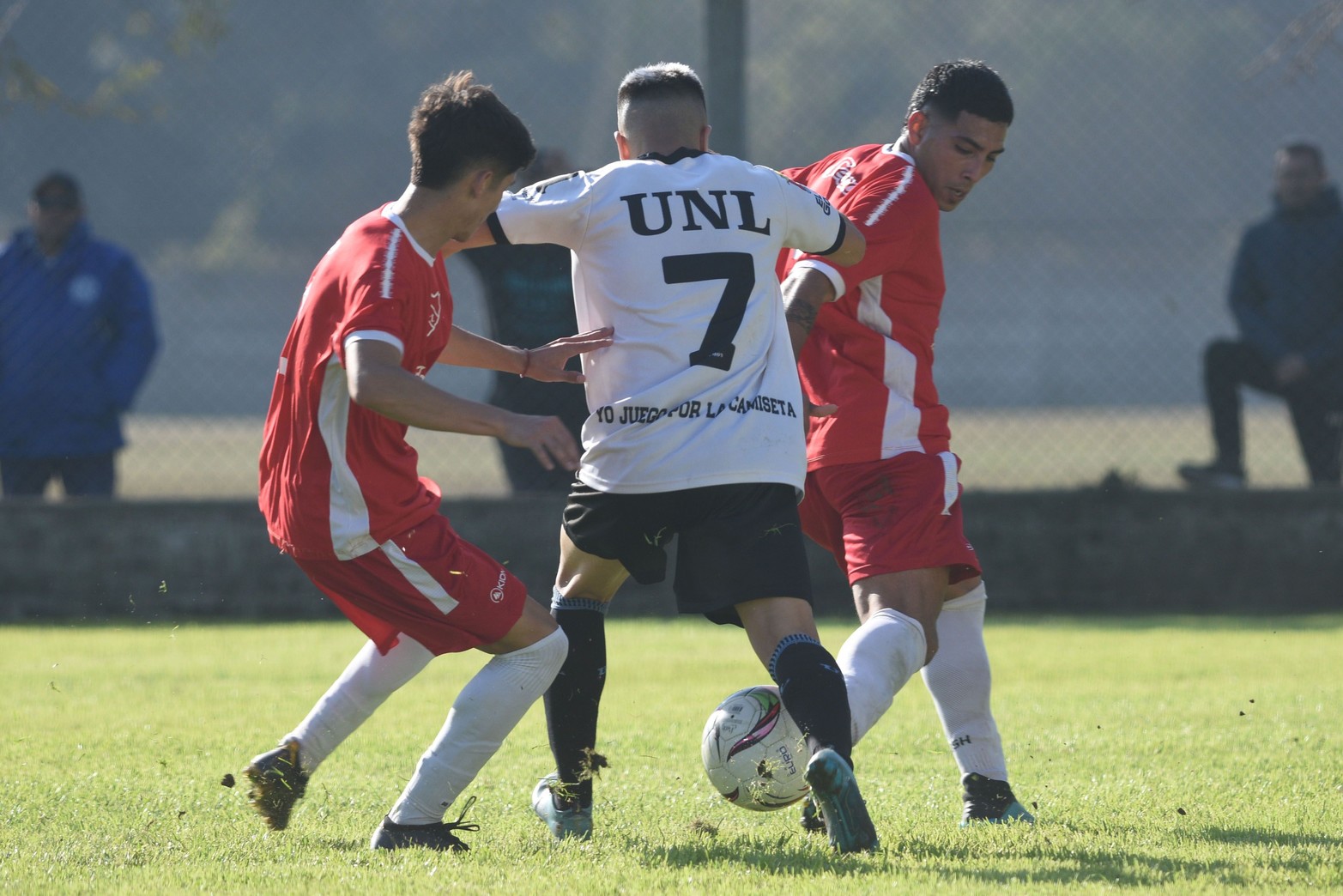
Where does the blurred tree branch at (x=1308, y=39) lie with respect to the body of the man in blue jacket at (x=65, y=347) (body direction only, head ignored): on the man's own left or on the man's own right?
on the man's own left

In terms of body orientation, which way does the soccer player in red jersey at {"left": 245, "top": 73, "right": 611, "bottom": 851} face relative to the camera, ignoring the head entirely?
to the viewer's right

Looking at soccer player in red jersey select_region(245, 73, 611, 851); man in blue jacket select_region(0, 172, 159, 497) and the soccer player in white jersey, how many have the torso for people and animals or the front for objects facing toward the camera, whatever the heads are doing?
1

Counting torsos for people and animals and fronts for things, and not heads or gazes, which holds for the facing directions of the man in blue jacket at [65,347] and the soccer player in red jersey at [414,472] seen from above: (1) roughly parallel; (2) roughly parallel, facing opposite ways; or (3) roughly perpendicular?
roughly perpendicular

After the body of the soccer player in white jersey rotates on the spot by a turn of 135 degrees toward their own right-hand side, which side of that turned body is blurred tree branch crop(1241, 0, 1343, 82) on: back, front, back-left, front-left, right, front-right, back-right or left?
left

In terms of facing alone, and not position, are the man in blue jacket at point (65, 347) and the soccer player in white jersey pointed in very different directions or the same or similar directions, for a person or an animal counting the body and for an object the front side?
very different directions

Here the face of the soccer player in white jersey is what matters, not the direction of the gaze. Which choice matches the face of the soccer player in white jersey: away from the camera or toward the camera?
away from the camera

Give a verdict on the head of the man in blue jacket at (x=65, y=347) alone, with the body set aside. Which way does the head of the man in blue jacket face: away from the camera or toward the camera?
toward the camera

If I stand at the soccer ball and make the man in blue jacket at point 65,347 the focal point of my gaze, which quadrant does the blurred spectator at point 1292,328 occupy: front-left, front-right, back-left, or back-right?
front-right

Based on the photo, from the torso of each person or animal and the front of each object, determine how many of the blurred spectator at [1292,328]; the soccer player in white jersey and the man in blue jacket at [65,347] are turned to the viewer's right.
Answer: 0

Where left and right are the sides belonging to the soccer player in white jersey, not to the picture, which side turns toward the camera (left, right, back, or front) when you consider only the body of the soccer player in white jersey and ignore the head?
back

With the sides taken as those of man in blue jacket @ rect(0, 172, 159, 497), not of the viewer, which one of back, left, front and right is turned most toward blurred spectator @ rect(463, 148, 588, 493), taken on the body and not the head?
left

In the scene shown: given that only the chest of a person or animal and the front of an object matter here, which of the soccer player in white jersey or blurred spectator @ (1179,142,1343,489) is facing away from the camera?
the soccer player in white jersey

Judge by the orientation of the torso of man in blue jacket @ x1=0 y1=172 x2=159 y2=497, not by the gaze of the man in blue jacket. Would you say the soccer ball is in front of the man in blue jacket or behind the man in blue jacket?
in front

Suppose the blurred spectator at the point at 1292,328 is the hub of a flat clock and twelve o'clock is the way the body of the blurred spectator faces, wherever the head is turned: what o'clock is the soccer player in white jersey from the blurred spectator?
The soccer player in white jersey is roughly at 11 o'clock from the blurred spectator.
